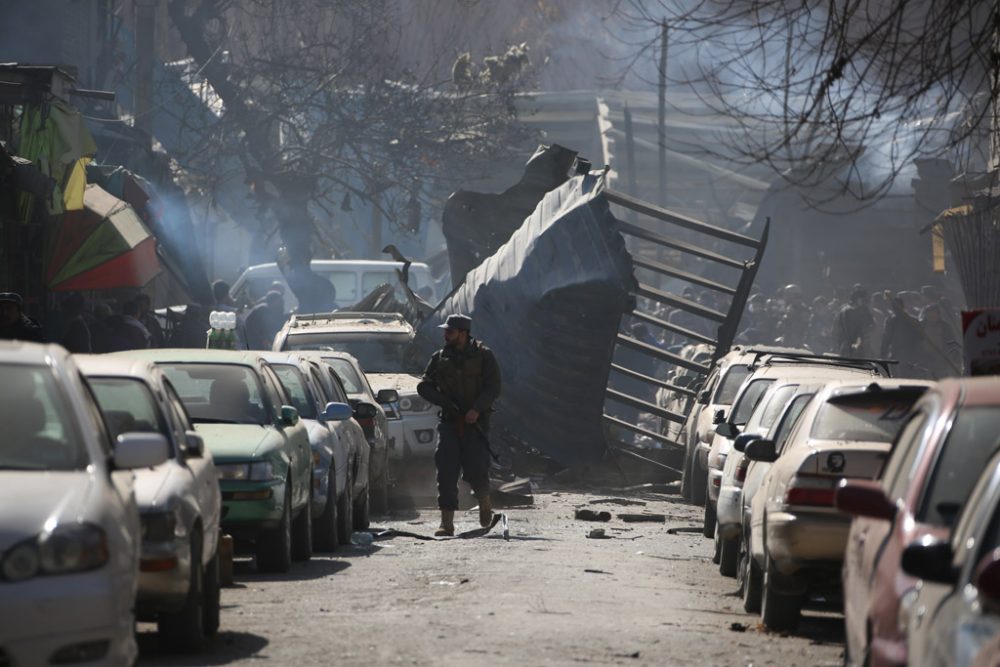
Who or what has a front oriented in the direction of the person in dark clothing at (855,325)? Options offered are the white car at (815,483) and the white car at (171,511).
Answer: the white car at (815,483)

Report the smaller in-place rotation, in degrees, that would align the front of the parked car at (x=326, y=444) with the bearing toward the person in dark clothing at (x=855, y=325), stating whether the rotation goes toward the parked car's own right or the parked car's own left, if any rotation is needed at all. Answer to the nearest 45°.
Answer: approximately 135° to the parked car's own left

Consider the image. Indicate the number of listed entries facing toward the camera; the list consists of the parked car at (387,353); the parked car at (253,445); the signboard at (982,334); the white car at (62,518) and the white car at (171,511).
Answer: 5

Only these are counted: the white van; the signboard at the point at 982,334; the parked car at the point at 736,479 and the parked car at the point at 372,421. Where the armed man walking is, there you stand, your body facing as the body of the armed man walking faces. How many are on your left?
2

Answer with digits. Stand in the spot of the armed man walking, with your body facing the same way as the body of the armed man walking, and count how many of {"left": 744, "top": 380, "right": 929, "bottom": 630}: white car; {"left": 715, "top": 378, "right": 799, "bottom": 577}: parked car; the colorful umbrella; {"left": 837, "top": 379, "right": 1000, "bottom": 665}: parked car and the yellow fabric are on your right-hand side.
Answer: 2

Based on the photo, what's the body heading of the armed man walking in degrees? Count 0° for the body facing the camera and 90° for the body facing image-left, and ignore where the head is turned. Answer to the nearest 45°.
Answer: approximately 45°

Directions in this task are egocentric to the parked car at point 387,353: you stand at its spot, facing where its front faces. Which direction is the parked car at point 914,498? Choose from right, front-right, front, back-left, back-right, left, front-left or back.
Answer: front

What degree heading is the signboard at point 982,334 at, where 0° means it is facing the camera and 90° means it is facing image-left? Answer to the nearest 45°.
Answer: approximately 0°

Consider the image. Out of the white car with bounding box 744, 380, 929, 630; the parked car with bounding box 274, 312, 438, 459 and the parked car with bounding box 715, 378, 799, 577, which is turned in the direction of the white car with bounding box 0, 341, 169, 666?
the parked car with bounding box 274, 312, 438, 459

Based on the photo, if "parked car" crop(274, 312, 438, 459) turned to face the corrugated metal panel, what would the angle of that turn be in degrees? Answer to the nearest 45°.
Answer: approximately 90° to its left

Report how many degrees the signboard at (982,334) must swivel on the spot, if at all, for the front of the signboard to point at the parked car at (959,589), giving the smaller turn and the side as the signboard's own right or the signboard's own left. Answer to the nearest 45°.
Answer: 0° — it already faces it

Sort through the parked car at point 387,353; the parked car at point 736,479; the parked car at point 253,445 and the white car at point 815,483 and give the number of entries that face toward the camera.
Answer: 2

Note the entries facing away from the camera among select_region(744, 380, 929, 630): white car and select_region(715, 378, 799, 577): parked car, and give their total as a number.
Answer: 2

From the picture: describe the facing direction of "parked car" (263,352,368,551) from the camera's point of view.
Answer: facing the viewer

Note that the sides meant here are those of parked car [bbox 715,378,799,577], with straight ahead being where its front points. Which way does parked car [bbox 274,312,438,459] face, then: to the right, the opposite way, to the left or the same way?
the opposite way

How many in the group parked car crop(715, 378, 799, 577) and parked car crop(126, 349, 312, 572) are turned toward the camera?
1

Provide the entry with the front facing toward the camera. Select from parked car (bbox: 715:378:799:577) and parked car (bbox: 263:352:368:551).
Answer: parked car (bbox: 263:352:368:551)

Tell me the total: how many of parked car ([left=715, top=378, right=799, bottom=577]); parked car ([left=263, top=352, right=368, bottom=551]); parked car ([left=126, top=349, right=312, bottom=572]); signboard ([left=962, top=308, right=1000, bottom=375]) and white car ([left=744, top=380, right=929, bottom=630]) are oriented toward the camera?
3

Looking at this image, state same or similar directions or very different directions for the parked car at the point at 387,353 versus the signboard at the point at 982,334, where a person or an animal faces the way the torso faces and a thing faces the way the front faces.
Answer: same or similar directions

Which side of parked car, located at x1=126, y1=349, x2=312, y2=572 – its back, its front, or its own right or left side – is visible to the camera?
front

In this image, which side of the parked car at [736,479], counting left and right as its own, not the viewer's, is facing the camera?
back
